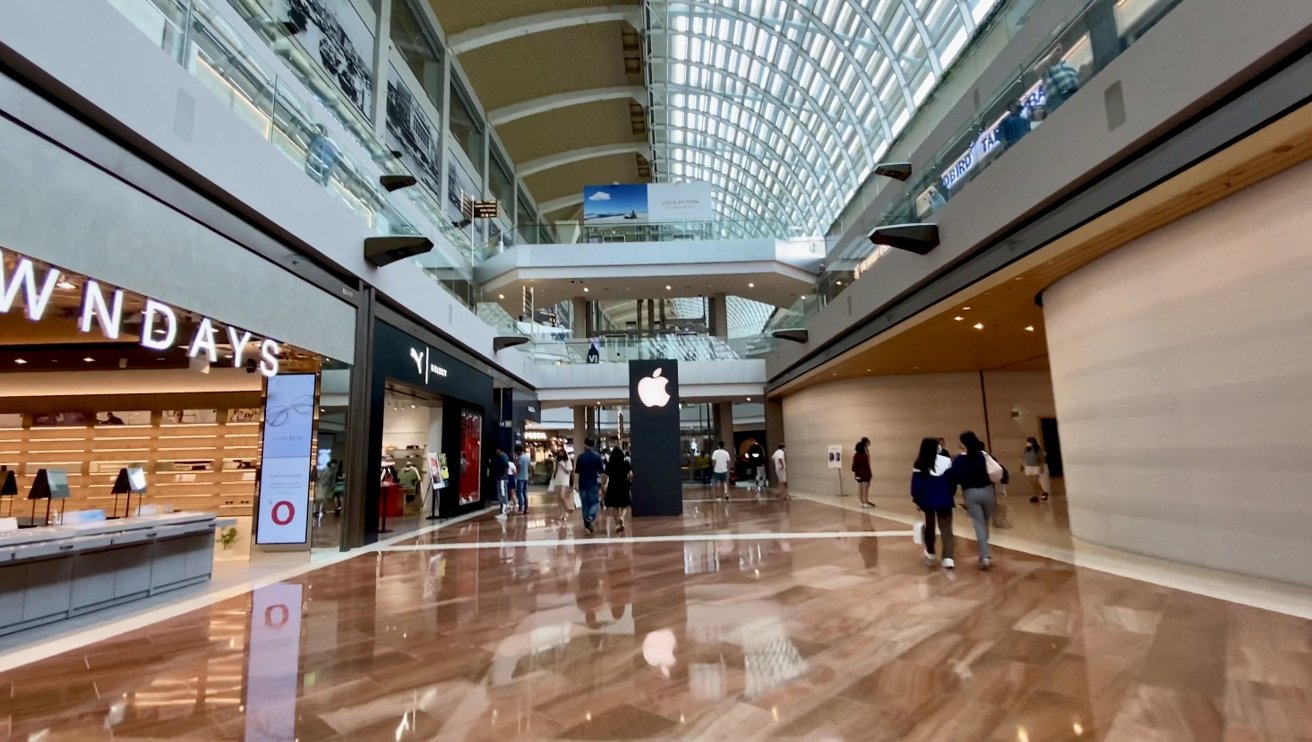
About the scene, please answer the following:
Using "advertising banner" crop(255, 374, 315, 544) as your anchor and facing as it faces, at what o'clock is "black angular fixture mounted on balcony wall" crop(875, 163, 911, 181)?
The black angular fixture mounted on balcony wall is roughly at 9 o'clock from the advertising banner.

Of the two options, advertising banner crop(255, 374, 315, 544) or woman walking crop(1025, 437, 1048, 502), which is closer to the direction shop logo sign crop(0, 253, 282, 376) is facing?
the woman walking

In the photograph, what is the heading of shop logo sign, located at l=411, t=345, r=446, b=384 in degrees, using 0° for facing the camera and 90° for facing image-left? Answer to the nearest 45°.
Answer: approximately 315°

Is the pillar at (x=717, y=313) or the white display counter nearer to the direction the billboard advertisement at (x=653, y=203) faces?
the white display counter

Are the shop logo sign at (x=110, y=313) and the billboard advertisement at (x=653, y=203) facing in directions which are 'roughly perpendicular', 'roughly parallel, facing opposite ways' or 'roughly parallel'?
roughly perpendicular

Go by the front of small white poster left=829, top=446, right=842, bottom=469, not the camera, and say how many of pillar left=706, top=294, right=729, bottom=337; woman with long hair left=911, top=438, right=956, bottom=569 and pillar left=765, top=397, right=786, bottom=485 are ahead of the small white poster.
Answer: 1

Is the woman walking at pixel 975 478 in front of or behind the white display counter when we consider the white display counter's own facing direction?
in front

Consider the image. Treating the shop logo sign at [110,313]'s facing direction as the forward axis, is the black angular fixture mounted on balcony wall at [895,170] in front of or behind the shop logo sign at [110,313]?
in front

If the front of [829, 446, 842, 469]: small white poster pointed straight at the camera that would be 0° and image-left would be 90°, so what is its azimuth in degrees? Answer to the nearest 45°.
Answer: approximately 0°

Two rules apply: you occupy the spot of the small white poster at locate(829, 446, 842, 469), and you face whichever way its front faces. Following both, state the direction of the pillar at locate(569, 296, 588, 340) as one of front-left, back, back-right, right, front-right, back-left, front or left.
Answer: back-right

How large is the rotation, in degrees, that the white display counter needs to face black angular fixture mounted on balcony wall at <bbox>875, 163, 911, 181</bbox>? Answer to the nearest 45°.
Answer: approximately 45° to its left
